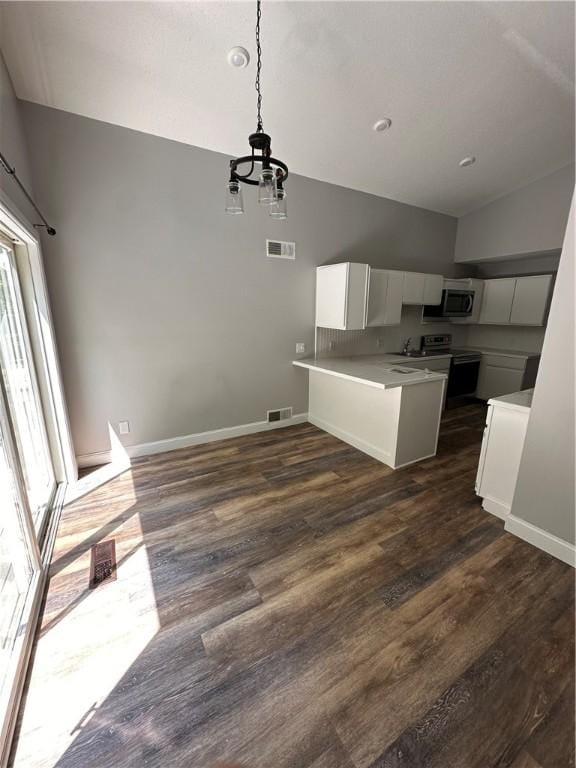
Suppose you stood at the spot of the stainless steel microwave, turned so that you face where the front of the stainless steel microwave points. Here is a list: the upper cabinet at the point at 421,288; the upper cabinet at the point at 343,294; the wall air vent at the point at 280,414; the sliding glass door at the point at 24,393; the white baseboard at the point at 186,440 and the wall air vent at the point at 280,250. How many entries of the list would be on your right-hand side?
6

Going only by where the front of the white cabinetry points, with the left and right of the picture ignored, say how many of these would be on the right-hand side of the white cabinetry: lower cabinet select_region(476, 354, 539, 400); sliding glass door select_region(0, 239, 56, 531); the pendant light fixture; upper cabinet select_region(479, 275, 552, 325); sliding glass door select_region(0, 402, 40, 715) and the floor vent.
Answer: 2

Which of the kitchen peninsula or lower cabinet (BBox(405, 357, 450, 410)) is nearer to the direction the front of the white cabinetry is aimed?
the kitchen peninsula

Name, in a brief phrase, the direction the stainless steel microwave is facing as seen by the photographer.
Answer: facing the viewer and to the right of the viewer

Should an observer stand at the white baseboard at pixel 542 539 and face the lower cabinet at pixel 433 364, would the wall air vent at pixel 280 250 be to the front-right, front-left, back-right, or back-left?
front-left

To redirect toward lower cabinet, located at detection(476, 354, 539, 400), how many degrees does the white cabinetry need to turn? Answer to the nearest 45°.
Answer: approximately 90° to its right

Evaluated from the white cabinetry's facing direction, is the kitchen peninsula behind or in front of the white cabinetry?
in front

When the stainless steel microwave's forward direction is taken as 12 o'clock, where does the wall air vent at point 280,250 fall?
The wall air vent is roughly at 3 o'clock from the stainless steel microwave.

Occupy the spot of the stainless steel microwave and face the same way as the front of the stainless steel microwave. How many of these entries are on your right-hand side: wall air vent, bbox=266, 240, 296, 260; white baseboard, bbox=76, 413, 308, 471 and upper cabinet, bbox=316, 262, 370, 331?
3

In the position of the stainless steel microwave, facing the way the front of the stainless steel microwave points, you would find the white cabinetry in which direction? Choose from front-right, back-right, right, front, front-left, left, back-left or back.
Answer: front-right

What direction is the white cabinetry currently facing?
to the viewer's left

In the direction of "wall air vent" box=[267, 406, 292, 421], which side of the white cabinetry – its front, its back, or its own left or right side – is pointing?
front

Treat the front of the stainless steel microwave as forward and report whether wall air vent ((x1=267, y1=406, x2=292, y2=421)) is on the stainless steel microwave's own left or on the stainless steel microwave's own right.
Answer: on the stainless steel microwave's own right

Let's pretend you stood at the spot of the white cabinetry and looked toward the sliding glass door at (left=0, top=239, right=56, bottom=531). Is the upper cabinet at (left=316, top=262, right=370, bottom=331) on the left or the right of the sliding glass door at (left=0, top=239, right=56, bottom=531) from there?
right
